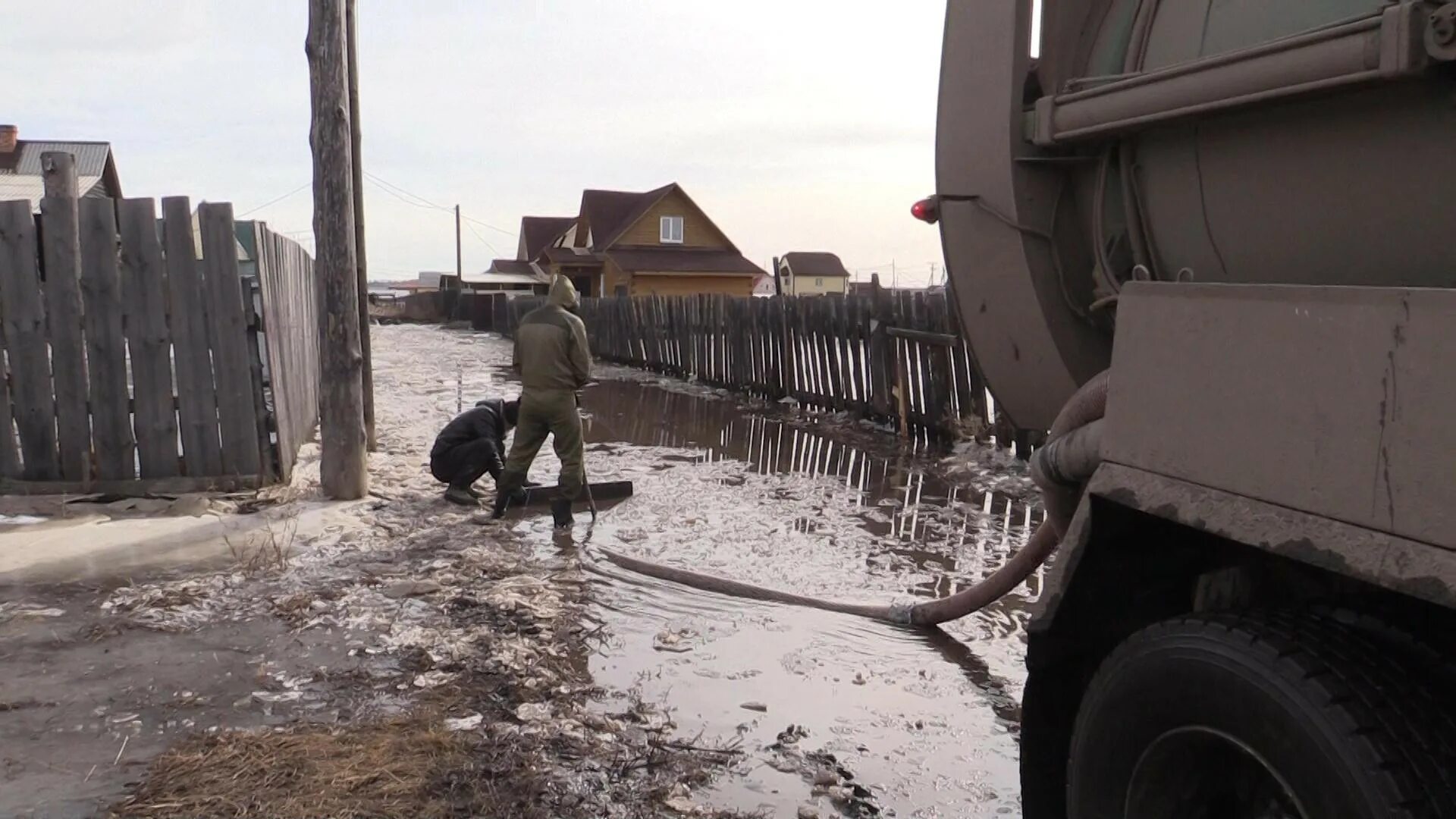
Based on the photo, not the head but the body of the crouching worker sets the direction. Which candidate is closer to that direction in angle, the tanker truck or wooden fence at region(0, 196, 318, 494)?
the tanker truck

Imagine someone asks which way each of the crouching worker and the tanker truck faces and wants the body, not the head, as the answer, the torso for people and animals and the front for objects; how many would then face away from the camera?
0

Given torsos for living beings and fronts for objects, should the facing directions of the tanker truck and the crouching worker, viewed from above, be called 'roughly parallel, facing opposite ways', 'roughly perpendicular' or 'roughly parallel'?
roughly perpendicular

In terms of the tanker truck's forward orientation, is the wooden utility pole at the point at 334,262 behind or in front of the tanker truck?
behind

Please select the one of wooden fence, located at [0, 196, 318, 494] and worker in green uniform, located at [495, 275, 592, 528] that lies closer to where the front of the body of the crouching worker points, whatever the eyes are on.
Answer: the worker in green uniform

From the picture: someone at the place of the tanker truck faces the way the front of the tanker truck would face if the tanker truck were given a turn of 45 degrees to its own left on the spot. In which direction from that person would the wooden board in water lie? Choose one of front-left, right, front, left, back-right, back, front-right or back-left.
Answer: back-left

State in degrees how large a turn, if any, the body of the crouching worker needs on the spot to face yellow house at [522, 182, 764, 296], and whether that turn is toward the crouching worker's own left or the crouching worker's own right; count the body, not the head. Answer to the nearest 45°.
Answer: approximately 90° to the crouching worker's own left

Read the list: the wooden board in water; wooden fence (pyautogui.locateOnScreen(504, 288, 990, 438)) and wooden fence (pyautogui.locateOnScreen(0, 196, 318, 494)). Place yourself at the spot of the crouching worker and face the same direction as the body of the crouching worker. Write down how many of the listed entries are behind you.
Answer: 1

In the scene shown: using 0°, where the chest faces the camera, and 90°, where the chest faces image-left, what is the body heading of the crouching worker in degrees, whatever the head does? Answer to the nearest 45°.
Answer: approximately 270°

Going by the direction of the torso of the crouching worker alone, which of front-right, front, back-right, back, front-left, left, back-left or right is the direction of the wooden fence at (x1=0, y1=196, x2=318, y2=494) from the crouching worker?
back

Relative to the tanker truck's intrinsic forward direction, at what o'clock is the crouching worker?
The crouching worker is roughly at 6 o'clock from the tanker truck.

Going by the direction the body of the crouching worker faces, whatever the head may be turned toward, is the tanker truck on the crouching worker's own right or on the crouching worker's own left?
on the crouching worker's own right

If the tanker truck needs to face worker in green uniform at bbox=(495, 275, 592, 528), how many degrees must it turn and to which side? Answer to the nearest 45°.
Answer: approximately 180°

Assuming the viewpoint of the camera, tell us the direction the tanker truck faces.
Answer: facing the viewer and to the right of the viewer

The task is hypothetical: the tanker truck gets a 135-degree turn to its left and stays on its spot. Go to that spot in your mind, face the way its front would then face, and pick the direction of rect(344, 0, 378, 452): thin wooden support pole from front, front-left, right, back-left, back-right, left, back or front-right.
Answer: front-left
